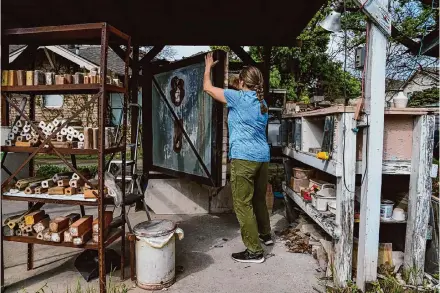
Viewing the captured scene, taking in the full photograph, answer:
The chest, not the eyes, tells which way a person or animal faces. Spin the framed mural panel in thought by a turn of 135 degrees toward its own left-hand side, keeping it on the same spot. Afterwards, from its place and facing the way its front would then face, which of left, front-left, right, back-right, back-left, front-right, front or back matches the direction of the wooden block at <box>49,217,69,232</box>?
back-right

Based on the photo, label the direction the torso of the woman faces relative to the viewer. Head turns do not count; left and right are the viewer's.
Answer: facing away from the viewer and to the left of the viewer

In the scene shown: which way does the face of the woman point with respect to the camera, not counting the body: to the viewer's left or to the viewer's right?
to the viewer's left

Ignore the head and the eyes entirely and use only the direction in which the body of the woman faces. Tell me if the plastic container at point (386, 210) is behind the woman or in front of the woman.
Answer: behind

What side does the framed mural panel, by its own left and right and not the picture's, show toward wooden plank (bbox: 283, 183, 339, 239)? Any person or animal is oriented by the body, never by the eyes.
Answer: left

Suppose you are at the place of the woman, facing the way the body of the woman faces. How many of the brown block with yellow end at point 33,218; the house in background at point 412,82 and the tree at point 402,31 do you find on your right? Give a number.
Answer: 2

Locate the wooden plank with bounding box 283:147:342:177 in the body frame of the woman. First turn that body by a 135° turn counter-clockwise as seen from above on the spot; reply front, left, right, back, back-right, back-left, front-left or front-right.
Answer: left

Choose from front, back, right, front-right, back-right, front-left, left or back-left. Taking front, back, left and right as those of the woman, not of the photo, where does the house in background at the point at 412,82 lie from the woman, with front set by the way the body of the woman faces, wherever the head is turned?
right

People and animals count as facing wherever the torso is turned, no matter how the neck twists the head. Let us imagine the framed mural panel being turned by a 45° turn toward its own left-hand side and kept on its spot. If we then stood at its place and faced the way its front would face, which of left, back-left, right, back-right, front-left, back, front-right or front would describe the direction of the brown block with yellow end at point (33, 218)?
front-right

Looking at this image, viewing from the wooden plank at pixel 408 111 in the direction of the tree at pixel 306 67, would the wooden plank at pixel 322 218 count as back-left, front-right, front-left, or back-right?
front-left

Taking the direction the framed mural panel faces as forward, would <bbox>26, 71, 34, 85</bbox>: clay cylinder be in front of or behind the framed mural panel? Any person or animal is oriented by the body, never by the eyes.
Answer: in front
